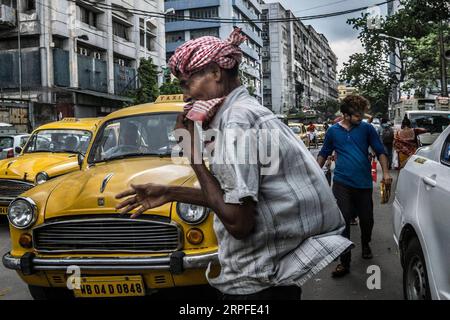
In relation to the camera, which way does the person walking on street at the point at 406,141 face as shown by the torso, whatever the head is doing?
away from the camera

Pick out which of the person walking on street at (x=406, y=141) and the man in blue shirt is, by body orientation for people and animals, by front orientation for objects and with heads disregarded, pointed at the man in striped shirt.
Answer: the man in blue shirt

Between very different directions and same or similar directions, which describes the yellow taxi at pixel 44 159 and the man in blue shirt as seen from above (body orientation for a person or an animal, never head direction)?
same or similar directions

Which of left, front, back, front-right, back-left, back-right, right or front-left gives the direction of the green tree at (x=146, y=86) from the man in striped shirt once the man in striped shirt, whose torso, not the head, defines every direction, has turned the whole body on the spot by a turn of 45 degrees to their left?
back-right

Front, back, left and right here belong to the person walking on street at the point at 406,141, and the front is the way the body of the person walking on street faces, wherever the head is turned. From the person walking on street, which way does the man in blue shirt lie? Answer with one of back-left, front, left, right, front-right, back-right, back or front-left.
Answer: back

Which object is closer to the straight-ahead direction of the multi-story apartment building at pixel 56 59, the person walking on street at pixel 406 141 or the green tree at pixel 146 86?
the person walking on street

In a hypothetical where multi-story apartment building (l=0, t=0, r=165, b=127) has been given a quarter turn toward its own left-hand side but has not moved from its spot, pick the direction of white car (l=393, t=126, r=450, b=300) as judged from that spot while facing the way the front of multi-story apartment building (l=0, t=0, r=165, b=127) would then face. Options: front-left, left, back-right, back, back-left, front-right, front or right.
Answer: back-right

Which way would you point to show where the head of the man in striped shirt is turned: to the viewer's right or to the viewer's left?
to the viewer's left

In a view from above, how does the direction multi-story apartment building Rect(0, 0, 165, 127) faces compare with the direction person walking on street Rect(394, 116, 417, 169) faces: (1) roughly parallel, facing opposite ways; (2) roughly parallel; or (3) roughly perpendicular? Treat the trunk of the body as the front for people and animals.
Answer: roughly perpendicular

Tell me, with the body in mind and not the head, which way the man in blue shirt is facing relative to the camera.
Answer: toward the camera

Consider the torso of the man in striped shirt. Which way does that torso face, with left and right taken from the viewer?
facing to the left of the viewer

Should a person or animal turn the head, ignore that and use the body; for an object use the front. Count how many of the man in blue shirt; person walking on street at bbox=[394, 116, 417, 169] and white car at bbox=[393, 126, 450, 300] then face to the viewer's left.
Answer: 0

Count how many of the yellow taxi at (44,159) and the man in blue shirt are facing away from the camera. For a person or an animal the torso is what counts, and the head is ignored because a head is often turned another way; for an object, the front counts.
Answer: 0

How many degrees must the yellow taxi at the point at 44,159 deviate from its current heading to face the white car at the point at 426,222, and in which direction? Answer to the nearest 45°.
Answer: approximately 45° to its left

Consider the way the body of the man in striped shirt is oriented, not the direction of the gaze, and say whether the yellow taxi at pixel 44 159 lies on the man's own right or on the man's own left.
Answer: on the man's own right

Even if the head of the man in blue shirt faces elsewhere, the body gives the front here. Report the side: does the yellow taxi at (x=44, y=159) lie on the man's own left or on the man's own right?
on the man's own right

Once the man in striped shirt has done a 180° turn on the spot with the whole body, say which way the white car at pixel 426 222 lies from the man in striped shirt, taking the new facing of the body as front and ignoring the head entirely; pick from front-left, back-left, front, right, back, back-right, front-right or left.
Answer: front-left

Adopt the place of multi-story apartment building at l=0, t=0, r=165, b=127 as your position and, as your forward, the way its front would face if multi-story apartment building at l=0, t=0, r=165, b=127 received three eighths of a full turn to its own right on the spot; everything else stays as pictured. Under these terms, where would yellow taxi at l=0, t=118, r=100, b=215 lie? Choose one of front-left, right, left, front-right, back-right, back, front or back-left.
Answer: left
